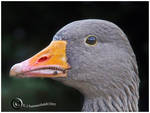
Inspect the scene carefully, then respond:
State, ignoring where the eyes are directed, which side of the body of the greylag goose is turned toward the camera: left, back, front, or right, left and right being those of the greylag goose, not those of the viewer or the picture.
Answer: left
